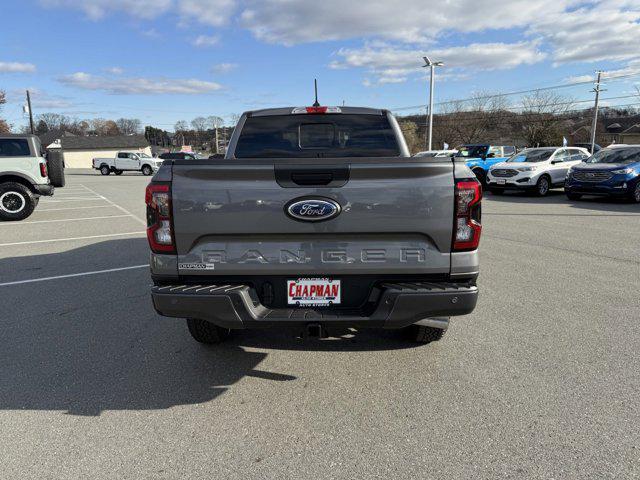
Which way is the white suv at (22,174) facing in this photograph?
to the viewer's left

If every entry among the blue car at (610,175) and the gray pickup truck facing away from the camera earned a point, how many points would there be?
1

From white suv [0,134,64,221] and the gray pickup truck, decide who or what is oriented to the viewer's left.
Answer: the white suv

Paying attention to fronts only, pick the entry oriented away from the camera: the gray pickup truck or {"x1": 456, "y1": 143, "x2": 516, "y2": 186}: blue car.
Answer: the gray pickup truck

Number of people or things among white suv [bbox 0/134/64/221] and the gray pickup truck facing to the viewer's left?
1

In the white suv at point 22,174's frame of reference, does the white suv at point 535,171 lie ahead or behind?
behind

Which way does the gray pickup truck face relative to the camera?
away from the camera

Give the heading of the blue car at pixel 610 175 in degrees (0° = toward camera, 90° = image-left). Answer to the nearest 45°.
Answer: approximately 45°

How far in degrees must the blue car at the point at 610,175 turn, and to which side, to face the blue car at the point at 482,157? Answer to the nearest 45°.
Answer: approximately 90° to its right
